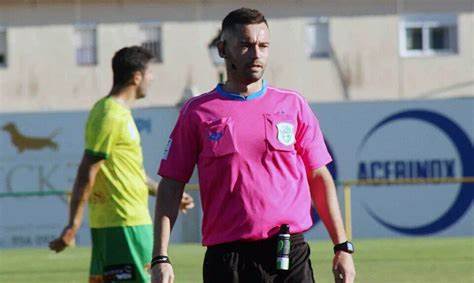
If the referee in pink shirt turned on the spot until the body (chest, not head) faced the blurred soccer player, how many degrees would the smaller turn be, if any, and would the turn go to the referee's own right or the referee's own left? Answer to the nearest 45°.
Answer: approximately 180°

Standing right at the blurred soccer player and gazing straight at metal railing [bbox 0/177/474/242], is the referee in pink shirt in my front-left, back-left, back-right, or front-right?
back-right

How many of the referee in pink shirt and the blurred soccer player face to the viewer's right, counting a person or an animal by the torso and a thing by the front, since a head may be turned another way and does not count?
1

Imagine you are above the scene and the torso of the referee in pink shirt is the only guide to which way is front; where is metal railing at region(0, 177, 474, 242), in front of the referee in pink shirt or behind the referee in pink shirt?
behind

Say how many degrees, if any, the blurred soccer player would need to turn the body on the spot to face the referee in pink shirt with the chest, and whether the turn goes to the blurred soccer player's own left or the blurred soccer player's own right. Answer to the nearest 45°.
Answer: approximately 90° to the blurred soccer player's own right

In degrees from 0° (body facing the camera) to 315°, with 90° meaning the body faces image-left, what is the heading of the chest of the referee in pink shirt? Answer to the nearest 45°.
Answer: approximately 0°

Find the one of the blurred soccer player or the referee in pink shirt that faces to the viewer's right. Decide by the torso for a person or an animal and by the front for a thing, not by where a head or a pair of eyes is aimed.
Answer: the blurred soccer player

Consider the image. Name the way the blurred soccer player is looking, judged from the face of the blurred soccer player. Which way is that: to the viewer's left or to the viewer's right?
to the viewer's right

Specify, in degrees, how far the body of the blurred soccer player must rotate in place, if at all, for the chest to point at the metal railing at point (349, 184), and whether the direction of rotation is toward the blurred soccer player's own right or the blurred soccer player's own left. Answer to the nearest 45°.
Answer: approximately 90° to the blurred soccer player's own left

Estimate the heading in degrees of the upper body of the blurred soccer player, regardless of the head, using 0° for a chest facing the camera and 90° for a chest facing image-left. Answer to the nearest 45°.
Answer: approximately 270°
